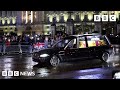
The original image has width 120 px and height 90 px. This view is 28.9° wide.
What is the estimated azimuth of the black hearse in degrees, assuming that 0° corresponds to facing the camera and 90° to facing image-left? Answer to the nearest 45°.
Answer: approximately 45°

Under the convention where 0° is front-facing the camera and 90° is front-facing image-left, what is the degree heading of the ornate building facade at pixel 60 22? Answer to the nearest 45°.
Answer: approximately 0°

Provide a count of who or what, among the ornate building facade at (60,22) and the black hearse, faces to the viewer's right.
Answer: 0
